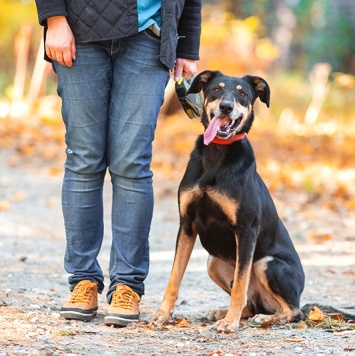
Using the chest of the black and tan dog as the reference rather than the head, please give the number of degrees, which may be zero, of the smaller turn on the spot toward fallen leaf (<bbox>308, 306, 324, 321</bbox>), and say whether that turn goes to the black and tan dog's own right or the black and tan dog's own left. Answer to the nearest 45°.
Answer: approximately 135° to the black and tan dog's own left

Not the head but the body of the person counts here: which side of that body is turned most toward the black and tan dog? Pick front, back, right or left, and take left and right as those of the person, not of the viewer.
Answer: left

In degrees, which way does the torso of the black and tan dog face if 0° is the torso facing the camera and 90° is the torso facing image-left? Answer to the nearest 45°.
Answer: approximately 45°

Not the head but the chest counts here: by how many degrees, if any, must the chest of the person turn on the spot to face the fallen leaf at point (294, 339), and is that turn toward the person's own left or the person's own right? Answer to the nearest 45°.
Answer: approximately 45° to the person's own left

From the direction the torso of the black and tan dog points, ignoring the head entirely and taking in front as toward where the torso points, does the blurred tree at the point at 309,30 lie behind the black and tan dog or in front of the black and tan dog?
behind

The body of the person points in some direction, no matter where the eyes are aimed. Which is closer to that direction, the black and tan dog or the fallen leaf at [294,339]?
the fallen leaf

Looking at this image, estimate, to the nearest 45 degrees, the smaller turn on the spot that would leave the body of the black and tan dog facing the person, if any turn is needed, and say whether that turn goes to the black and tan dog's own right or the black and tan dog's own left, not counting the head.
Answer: approximately 45° to the black and tan dog's own right

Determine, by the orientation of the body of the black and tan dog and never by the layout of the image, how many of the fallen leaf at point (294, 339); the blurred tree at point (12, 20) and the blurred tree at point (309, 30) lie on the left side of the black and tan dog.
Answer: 1

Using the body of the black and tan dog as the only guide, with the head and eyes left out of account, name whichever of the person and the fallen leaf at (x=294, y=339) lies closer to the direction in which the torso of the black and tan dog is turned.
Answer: the person

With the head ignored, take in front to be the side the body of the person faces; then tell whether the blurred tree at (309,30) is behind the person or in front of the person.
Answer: behind
